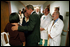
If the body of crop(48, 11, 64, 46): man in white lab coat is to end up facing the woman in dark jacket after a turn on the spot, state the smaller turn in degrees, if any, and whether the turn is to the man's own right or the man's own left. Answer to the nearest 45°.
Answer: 0° — they already face them

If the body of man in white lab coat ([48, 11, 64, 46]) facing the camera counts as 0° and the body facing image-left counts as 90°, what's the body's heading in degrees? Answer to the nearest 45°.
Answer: approximately 45°
